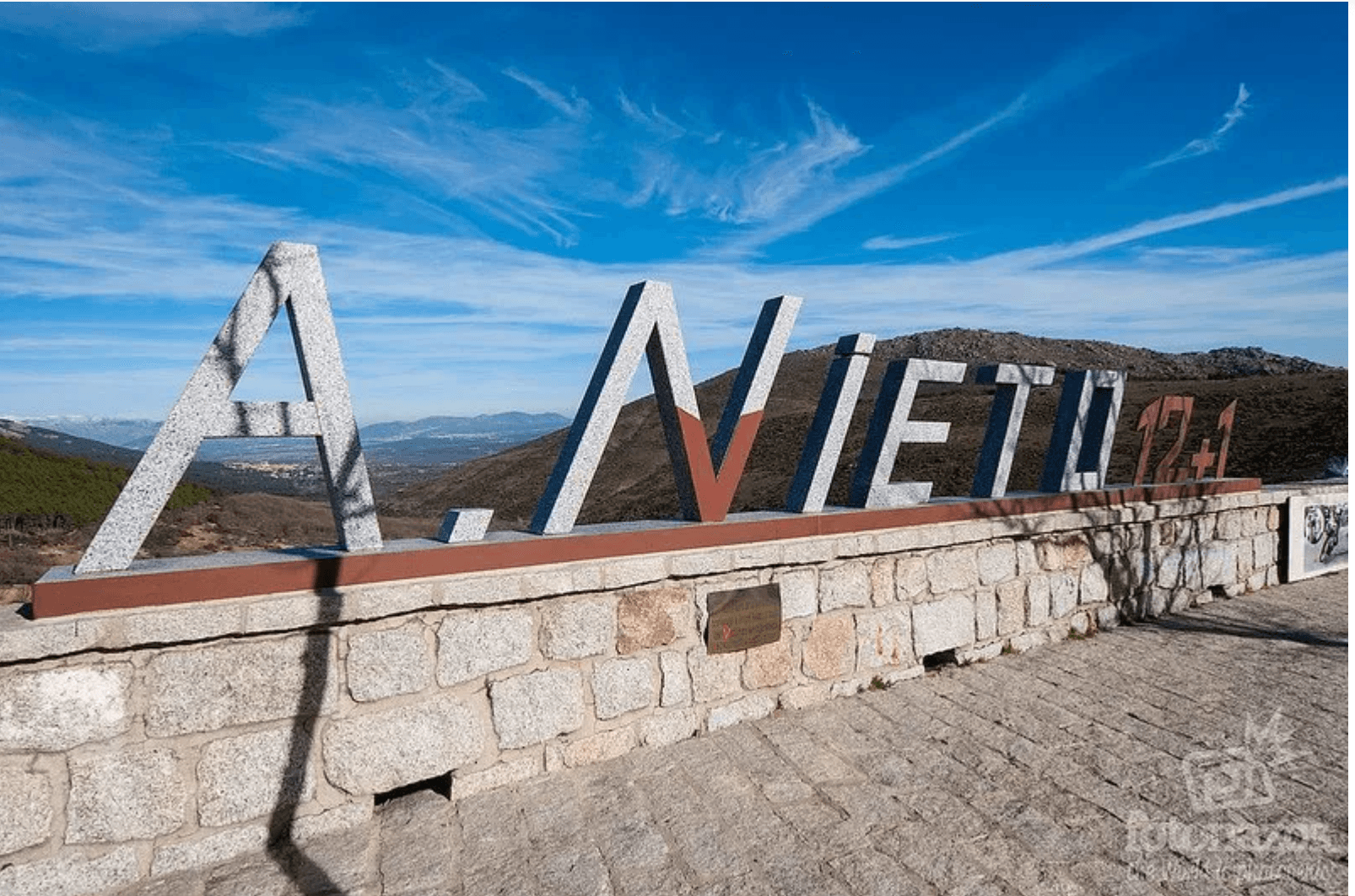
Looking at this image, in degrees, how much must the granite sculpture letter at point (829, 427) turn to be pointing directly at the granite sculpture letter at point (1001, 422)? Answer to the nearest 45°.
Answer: approximately 90° to its left

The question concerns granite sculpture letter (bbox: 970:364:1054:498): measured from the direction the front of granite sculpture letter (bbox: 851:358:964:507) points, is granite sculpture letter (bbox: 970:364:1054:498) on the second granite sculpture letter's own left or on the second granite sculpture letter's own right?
on the second granite sculpture letter's own left

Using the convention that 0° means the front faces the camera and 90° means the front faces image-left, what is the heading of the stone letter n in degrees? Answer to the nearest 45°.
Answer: approximately 315°

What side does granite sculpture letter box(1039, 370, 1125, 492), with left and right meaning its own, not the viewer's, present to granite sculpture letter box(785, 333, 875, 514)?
right

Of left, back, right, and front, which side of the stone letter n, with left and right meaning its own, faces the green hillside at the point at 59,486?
back

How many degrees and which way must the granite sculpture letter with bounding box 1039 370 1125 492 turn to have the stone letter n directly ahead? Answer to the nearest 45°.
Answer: approximately 90° to its right

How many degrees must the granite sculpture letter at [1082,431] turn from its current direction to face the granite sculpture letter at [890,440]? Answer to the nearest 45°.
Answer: approximately 90° to its right

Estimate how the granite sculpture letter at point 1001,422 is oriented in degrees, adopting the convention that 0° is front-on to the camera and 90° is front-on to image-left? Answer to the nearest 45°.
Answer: approximately 315°

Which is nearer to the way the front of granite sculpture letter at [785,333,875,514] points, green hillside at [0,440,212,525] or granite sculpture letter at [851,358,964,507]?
the granite sculpture letter

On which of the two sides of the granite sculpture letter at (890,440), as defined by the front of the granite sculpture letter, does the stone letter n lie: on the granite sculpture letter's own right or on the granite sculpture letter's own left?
on the granite sculpture letter's own right
